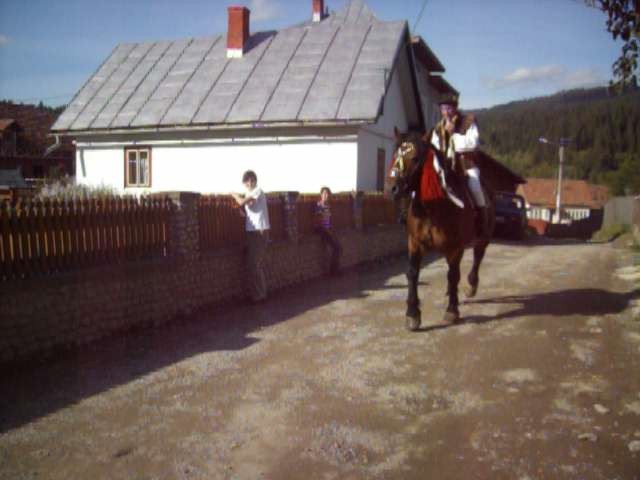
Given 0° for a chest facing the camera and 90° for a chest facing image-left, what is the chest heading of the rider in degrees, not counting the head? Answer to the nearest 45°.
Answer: approximately 45°

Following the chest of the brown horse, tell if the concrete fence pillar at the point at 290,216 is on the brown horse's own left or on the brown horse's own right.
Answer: on the brown horse's own right

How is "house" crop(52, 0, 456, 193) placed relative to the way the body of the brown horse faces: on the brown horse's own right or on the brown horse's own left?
on the brown horse's own right

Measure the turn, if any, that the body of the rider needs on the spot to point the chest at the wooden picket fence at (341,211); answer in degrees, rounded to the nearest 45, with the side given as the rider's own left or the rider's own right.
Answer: approximately 90° to the rider's own right

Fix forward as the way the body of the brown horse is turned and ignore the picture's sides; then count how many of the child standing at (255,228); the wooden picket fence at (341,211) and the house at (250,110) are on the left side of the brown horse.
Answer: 0

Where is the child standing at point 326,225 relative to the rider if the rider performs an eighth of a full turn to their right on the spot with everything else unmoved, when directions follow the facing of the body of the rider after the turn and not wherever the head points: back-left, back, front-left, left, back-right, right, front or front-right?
front-right

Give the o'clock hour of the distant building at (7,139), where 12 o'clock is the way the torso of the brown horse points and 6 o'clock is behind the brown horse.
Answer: The distant building is roughly at 3 o'clock from the brown horse.

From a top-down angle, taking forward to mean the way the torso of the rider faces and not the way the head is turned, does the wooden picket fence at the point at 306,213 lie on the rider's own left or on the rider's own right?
on the rider's own right

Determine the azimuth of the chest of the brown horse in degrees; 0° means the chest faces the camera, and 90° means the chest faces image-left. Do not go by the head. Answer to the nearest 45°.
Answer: approximately 45°

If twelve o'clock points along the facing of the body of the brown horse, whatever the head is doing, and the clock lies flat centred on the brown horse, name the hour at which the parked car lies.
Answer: The parked car is roughly at 5 o'clock from the brown horse.
